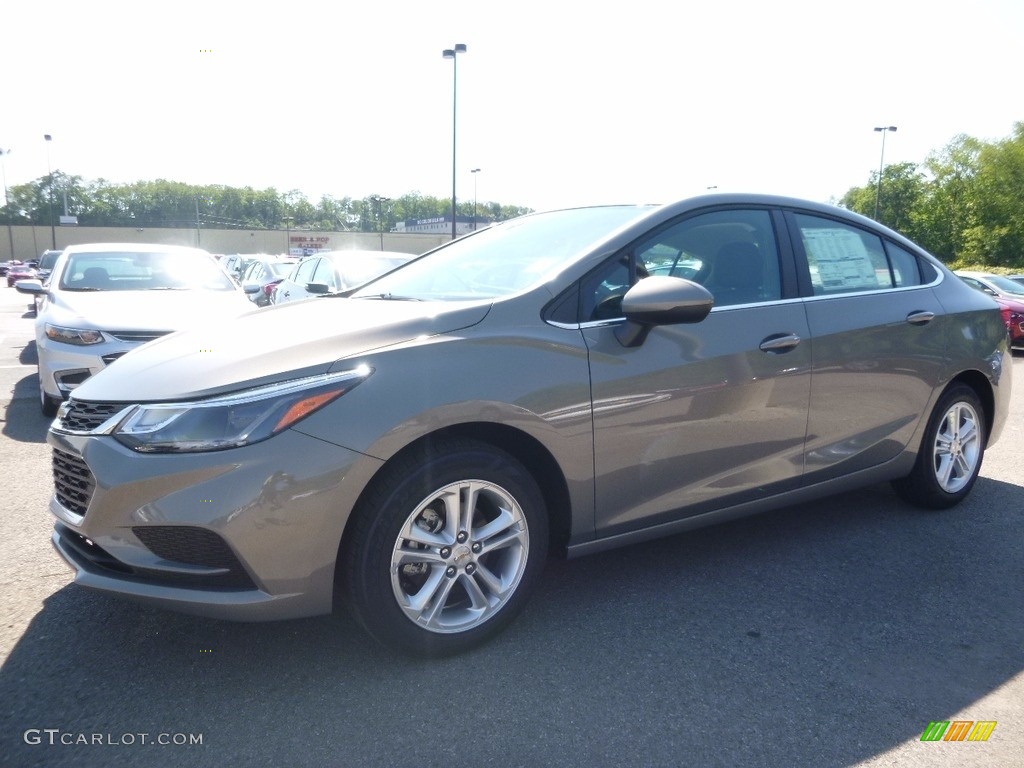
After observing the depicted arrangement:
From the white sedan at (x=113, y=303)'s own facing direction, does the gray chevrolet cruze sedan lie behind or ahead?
ahead

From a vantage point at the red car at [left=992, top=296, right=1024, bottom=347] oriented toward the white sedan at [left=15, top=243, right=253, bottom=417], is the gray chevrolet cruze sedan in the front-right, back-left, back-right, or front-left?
front-left

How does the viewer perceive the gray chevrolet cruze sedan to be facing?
facing the viewer and to the left of the viewer

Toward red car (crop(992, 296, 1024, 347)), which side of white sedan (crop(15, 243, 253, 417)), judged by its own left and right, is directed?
left

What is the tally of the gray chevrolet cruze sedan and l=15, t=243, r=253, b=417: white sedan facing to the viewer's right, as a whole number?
0

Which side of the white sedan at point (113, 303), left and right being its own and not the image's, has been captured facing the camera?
front

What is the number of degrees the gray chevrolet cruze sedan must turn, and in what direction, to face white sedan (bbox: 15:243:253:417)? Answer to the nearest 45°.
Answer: approximately 90° to its right

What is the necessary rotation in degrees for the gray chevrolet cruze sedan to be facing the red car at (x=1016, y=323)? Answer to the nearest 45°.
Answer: approximately 180°
